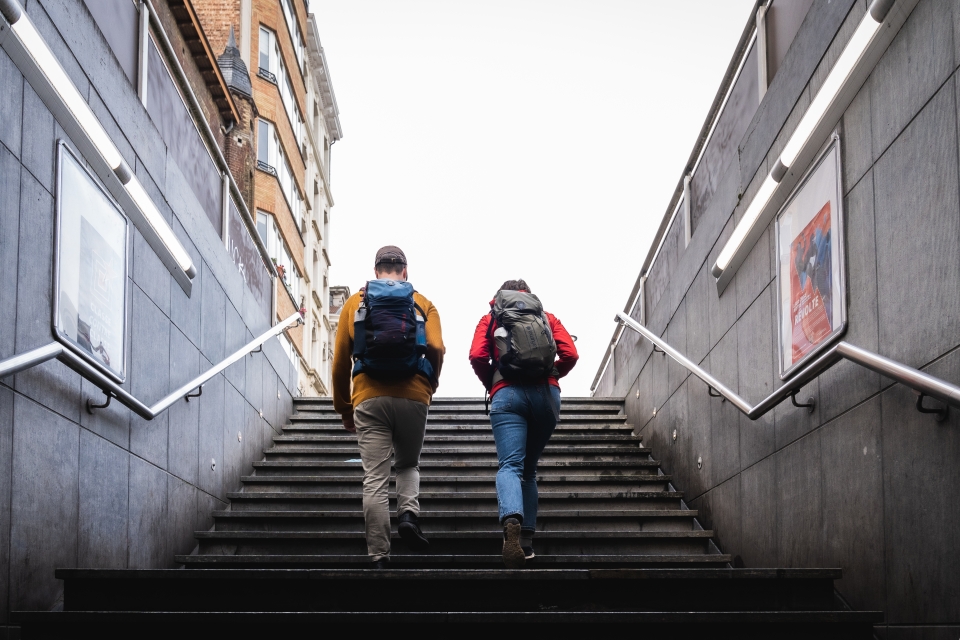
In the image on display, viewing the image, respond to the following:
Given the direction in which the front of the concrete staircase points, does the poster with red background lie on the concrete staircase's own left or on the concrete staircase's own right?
on the concrete staircase's own left

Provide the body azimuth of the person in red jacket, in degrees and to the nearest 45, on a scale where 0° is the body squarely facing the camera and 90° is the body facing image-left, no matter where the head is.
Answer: approximately 180°

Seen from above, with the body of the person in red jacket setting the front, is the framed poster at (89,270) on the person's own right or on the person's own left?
on the person's own left

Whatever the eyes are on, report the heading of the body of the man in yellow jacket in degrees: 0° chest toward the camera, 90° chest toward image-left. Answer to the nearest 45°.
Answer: approximately 180°

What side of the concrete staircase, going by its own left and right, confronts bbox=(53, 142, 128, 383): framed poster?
right

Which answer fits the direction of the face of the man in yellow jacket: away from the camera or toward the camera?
away from the camera

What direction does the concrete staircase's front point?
toward the camera

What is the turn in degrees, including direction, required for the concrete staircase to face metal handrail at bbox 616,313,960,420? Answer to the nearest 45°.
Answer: approximately 45° to its left

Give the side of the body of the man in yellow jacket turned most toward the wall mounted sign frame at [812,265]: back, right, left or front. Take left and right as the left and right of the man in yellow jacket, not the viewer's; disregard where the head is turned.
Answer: right
